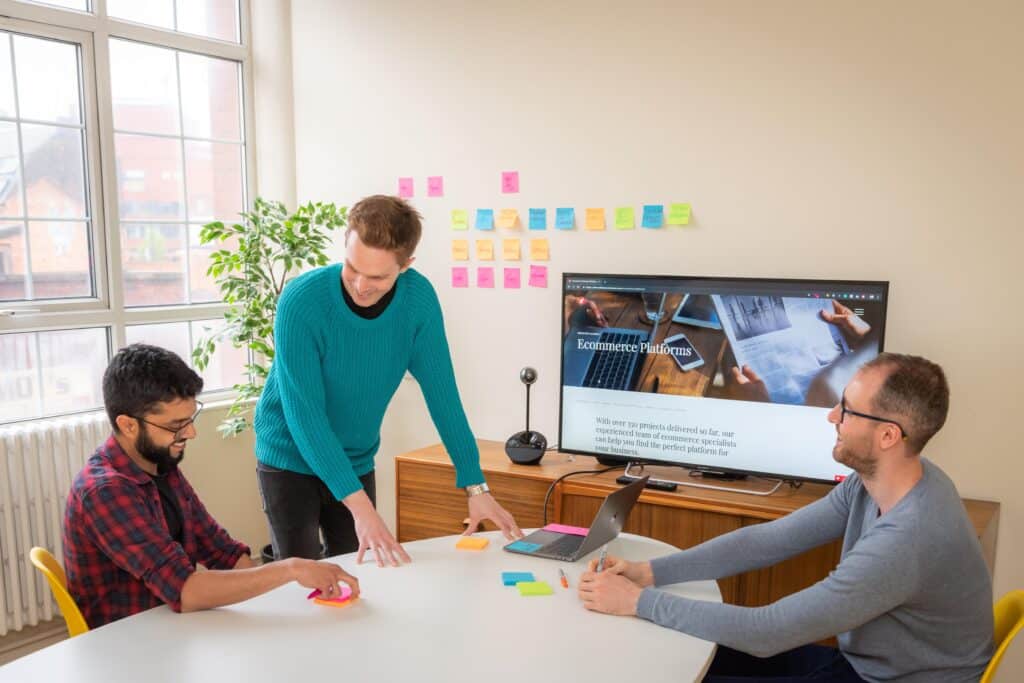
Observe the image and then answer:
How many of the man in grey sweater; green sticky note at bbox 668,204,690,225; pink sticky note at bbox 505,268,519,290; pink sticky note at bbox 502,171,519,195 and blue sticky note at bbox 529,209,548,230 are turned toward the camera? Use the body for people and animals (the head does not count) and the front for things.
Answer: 4

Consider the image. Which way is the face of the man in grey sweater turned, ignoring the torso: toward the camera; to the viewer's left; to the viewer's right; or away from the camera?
to the viewer's left

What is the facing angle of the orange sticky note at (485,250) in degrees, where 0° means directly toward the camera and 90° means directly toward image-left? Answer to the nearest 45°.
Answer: approximately 0°

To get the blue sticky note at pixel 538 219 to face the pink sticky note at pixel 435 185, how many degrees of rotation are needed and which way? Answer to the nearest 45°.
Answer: approximately 135° to its right

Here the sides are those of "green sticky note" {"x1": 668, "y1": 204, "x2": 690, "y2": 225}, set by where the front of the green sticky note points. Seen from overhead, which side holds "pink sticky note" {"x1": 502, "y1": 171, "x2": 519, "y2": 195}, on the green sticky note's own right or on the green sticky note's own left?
on the green sticky note's own right

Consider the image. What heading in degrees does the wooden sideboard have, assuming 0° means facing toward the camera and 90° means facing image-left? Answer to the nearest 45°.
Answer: approximately 45°

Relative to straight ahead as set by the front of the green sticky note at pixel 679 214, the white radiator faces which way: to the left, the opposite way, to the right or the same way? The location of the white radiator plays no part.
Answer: to the left

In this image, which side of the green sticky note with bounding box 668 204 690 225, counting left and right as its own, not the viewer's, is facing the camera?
front

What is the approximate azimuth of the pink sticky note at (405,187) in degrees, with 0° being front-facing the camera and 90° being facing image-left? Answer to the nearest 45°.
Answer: approximately 0°

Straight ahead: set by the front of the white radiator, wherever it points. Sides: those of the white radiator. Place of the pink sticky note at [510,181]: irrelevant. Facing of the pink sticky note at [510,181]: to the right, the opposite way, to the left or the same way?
to the right

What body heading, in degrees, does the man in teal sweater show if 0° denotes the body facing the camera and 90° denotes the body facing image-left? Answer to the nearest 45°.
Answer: approximately 315°

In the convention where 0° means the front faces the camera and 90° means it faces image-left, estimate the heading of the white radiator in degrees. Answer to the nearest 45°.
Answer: approximately 315°

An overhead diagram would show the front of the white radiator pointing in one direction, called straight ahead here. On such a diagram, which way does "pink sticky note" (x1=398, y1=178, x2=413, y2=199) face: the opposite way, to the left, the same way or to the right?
to the right

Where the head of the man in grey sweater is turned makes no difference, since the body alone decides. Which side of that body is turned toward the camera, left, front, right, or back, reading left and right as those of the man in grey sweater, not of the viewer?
left

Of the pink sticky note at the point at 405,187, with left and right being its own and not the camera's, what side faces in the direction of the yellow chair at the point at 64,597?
front
